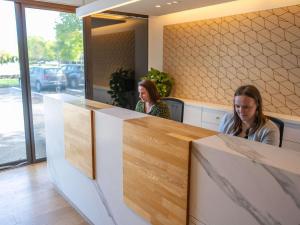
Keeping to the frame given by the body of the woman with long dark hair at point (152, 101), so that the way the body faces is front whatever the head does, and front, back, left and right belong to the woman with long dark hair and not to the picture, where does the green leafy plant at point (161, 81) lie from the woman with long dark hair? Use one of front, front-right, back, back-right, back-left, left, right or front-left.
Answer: back-right

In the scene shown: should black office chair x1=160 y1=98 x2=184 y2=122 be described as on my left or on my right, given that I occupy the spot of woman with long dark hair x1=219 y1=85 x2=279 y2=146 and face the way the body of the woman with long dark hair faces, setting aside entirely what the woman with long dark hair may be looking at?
on my right

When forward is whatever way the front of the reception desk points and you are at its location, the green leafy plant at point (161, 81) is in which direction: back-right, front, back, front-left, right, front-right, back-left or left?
back-right

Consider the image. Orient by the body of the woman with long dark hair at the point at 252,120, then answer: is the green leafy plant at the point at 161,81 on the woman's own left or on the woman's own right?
on the woman's own right

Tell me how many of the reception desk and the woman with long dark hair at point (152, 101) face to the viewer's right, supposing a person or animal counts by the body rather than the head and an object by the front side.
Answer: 0

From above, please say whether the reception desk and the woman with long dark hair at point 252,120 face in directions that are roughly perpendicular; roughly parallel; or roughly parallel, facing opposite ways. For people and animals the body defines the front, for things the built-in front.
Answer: roughly parallel

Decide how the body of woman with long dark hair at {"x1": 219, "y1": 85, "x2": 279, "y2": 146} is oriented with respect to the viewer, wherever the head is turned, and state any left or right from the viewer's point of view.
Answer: facing the viewer and to the left of the viewer

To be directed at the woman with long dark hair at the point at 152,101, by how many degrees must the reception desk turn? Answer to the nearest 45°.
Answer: approximately 135° to its right

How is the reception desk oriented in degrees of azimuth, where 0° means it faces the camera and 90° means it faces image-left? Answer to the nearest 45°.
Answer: approximately 45°

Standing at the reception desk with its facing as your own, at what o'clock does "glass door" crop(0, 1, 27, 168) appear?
The glass door is roughly at 3 o'clock from the reception desk.

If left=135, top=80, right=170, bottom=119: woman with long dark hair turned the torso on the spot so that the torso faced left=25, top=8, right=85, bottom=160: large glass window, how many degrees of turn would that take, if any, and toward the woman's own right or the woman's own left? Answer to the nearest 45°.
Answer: approximately 90° to the woman's own right

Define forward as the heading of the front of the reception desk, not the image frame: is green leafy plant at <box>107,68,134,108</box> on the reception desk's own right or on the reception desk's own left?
on the reception desk's own right

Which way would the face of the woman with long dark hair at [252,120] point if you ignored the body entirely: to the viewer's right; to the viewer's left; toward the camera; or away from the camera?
toward the camera

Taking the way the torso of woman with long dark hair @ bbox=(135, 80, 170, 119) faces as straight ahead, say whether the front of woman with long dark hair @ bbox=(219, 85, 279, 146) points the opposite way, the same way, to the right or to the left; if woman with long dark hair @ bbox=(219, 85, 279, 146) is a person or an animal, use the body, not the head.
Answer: the same way

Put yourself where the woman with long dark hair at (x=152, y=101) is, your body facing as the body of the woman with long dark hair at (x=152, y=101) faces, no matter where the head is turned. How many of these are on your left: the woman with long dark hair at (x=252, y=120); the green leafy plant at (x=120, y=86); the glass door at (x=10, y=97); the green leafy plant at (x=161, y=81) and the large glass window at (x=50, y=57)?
1

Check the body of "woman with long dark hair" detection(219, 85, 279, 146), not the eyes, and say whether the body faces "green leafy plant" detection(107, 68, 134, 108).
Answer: no

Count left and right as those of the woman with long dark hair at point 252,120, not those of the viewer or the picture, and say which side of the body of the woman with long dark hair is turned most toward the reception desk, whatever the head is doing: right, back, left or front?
front

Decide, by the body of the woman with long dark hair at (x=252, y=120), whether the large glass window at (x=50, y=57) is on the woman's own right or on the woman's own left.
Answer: on the woman's own right

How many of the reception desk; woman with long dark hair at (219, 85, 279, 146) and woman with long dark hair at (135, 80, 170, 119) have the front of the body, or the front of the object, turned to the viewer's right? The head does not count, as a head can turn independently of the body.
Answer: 0

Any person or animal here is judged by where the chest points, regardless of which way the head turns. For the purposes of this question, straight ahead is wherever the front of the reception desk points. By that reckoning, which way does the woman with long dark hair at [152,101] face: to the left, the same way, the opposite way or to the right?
the same way
